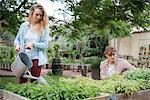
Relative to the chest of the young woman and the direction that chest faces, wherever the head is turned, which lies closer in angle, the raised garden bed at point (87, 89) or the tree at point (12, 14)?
the raised garden bed

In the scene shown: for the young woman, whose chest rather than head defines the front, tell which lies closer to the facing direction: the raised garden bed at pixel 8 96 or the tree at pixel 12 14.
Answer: the raised garden bed

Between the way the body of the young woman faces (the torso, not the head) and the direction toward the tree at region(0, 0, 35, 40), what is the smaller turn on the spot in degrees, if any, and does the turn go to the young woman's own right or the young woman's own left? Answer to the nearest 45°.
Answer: approximately 135° to the young woman's own right
